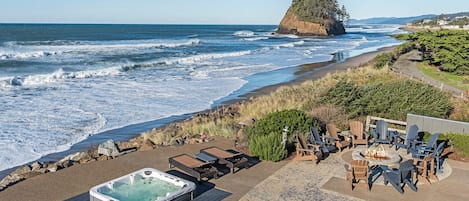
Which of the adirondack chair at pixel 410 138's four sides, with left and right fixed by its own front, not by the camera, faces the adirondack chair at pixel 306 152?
front

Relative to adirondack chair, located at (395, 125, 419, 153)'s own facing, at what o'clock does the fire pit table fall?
The fire pit table is roughly at 11 o'clock from the adirondack chair.

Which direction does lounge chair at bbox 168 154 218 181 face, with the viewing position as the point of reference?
facing away from the viewer and to the left of the viewer

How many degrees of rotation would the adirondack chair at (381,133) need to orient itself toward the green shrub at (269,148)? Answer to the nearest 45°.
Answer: approximately 45° to its right

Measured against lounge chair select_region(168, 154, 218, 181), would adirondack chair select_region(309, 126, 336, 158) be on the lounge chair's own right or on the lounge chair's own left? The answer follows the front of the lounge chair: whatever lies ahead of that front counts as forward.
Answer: on the lounge chair's own right

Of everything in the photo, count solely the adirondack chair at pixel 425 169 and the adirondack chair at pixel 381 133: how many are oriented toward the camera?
1

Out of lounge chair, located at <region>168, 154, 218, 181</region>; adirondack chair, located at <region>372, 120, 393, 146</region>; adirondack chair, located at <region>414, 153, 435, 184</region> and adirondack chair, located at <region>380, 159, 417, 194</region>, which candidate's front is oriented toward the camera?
adirondack chair, located at <region>372, 120, 393, 146</region>

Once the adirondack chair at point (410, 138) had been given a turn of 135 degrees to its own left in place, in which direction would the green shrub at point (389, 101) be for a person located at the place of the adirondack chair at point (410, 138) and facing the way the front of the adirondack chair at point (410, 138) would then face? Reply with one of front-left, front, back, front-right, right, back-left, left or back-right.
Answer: left

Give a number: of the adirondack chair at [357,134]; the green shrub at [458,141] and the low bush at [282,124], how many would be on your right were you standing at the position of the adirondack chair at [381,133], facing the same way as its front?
2

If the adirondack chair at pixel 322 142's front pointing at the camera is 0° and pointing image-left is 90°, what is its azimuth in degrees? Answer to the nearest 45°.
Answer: approximately 315°

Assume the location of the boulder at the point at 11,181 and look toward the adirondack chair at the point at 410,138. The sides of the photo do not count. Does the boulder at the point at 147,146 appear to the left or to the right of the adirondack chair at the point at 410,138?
left

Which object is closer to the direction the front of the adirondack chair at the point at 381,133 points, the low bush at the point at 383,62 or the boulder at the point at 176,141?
the boulder

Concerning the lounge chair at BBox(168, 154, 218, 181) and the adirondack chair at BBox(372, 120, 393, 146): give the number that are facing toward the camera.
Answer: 1

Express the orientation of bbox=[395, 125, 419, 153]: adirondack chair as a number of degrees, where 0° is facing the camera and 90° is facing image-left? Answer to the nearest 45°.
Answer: approximately 45°
